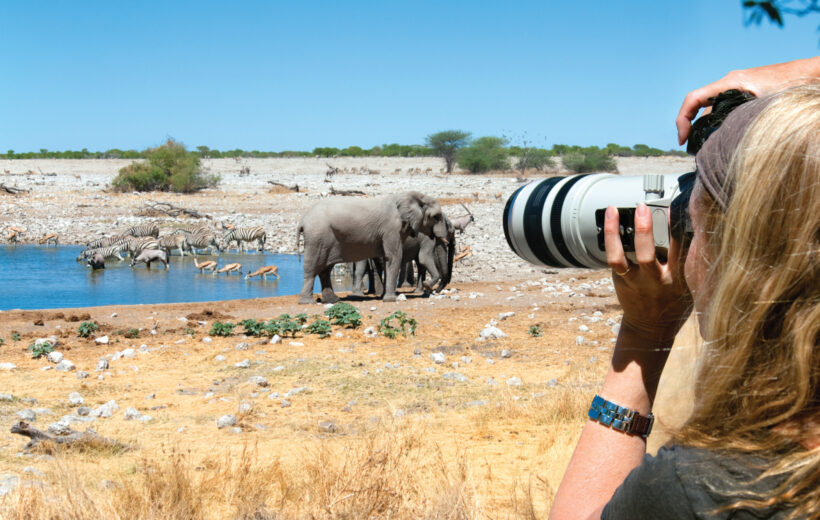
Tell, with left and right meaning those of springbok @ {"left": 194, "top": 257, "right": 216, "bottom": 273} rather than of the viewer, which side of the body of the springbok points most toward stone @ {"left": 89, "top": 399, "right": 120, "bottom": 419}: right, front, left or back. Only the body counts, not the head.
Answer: left

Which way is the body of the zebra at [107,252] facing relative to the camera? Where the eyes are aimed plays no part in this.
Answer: to the viewer's left

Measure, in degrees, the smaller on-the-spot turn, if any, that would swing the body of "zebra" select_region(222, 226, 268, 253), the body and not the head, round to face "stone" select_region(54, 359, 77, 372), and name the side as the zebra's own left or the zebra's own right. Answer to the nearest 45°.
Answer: approximately 90° to the zebra's own left

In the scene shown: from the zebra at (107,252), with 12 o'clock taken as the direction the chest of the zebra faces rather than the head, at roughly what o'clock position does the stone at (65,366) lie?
The stone is roughly at 9 o'clock from the zebra.

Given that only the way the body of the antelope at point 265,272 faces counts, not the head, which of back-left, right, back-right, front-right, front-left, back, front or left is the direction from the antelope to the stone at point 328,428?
left

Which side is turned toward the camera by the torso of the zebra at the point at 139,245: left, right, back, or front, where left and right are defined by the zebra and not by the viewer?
left

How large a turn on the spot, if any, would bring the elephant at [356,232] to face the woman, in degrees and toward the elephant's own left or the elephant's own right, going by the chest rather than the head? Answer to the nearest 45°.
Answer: approximately 90° to the elephant's own right

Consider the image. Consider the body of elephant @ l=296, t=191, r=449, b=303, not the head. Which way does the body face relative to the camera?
to the viewer's right

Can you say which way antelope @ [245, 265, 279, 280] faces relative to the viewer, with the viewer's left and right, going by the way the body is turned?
facing to the left of the viewer

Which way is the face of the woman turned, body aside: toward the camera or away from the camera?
away from the camera

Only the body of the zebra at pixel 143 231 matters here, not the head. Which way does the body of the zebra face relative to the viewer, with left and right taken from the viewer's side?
facing to the left of the viewer

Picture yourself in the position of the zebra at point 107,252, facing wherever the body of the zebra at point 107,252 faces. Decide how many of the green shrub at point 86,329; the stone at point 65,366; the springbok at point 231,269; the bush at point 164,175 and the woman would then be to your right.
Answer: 1

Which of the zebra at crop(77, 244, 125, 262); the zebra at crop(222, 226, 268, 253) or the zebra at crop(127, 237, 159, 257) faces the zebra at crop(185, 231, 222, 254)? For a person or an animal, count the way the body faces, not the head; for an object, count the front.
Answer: the zebra at crop(222, 226, 268, 253)

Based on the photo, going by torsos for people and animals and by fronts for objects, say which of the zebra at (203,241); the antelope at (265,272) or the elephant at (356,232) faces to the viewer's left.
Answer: the antelope
